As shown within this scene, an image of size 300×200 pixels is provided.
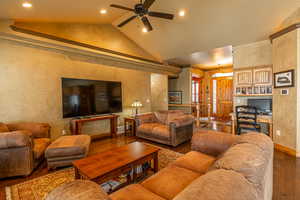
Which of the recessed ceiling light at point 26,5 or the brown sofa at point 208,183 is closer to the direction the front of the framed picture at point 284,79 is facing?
the recessed ceiling light

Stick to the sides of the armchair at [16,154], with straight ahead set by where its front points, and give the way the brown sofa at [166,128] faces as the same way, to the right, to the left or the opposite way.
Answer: the opposite way

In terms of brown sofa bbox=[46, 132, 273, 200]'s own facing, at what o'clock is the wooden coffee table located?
The wooden coffee table is roughly at 12 o'clock from the brown sofa.

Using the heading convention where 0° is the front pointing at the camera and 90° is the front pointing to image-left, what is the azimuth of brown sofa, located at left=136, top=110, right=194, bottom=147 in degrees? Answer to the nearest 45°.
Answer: approximately 45°

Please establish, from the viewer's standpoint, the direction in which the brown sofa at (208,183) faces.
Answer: facing away from the viewer and to the left of the viewer

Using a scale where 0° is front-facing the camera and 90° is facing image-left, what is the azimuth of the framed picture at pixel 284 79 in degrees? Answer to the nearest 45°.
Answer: approximately 45°

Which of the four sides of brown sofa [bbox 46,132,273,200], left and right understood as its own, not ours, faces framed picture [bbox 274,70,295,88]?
right

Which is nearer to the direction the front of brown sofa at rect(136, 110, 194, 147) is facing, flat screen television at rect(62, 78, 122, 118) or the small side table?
the flat screen television

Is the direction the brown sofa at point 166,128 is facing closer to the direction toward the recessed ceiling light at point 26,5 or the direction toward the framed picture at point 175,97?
the recessed ceiling light

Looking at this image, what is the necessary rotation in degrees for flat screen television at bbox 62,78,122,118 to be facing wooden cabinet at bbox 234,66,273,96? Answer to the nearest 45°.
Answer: approximately 45° to its left

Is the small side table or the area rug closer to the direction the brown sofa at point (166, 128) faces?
the area rug

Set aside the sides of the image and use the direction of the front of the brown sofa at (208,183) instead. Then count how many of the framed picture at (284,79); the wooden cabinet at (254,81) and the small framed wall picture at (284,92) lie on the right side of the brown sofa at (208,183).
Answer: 3
